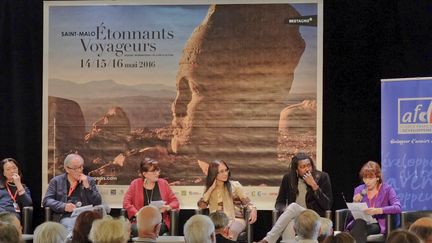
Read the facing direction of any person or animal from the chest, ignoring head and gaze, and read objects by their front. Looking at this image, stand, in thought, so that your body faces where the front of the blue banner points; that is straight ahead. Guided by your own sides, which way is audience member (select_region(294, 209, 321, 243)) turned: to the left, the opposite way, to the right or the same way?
the opposite way

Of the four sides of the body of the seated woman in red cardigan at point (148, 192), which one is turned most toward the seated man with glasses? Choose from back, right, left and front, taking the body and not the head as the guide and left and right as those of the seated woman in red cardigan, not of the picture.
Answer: right

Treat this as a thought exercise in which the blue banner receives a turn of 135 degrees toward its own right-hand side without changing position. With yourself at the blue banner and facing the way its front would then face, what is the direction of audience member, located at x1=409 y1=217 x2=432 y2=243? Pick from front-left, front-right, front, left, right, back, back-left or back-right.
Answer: back-left

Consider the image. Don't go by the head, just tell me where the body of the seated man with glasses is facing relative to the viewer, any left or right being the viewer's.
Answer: facing the viewer

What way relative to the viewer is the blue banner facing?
toward the camera

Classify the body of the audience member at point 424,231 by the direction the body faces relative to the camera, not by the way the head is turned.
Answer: away from the camera

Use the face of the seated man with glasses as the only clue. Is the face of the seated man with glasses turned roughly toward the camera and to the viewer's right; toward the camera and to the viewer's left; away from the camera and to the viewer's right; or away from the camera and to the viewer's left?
toward the camera and to the viewer's right

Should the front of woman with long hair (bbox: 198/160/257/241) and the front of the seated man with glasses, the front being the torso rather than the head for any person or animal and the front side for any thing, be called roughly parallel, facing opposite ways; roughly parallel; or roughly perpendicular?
roughly parallel

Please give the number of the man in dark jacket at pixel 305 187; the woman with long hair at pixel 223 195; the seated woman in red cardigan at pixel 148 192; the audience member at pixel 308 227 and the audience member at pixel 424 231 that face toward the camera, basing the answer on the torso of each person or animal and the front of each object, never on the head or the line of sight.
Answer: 3

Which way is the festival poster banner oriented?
toward the camera

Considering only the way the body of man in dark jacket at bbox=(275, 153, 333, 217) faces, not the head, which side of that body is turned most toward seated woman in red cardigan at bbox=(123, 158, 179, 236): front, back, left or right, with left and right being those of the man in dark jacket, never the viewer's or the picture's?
right
